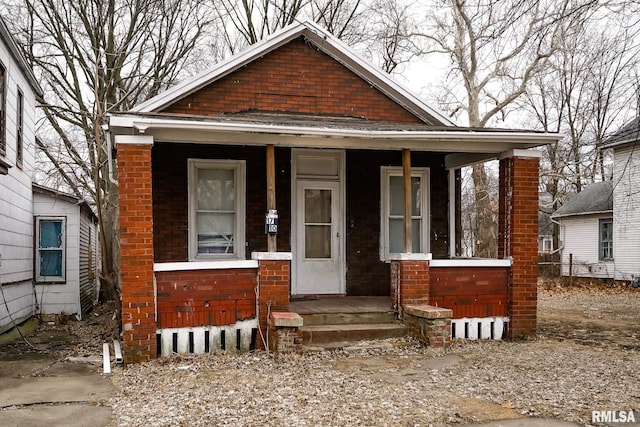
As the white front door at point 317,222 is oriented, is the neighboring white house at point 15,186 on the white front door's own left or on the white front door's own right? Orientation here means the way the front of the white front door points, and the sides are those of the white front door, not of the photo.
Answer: on the white front door's own right

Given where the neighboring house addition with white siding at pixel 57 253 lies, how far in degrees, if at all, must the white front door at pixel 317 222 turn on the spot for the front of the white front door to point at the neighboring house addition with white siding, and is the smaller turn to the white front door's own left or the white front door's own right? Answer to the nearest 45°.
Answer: approximately 135° to the white front door's own right

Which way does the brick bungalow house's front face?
toward the camera

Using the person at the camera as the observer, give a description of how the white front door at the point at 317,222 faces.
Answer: facing the viewer

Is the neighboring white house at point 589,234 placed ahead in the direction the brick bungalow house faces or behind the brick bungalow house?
behind

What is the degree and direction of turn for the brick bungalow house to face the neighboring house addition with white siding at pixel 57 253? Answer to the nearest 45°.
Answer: approximately 135° to its right
